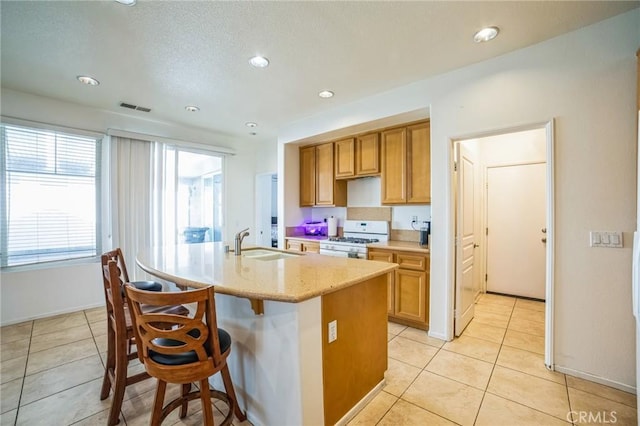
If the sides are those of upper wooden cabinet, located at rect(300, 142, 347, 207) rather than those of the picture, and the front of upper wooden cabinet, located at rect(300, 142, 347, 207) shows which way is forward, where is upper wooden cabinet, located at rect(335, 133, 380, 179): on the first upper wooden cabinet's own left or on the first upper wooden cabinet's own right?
on the first upper wooden cabinet's own left

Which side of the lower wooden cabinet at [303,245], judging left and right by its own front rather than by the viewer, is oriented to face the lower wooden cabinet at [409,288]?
left

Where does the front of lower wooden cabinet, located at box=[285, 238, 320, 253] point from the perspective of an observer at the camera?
facing the viewer and to the left of the viewer

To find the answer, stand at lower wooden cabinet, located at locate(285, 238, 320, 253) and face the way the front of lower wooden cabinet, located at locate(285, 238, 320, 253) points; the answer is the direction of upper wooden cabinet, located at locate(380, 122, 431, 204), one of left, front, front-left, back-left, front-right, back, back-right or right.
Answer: left

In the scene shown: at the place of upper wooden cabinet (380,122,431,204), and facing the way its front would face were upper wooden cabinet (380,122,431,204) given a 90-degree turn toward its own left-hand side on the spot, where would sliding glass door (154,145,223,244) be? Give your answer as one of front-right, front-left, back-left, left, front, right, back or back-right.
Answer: back-right

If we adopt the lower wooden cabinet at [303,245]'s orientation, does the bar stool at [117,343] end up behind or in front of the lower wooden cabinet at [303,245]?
in front

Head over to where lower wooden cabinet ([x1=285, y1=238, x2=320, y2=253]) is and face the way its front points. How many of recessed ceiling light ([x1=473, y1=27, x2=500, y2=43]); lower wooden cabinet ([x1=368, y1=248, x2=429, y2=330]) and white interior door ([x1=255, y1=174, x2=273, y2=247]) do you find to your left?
2
